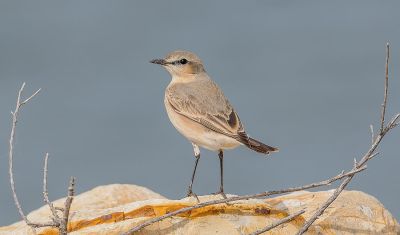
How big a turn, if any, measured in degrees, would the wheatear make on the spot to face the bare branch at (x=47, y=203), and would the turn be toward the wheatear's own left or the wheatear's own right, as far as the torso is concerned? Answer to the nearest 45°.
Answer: approximately 45° to the wheatear's own left

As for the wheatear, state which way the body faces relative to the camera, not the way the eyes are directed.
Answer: to the viewer's left

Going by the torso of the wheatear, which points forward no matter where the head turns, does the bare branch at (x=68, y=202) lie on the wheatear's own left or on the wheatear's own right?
on the wheatear's own left
